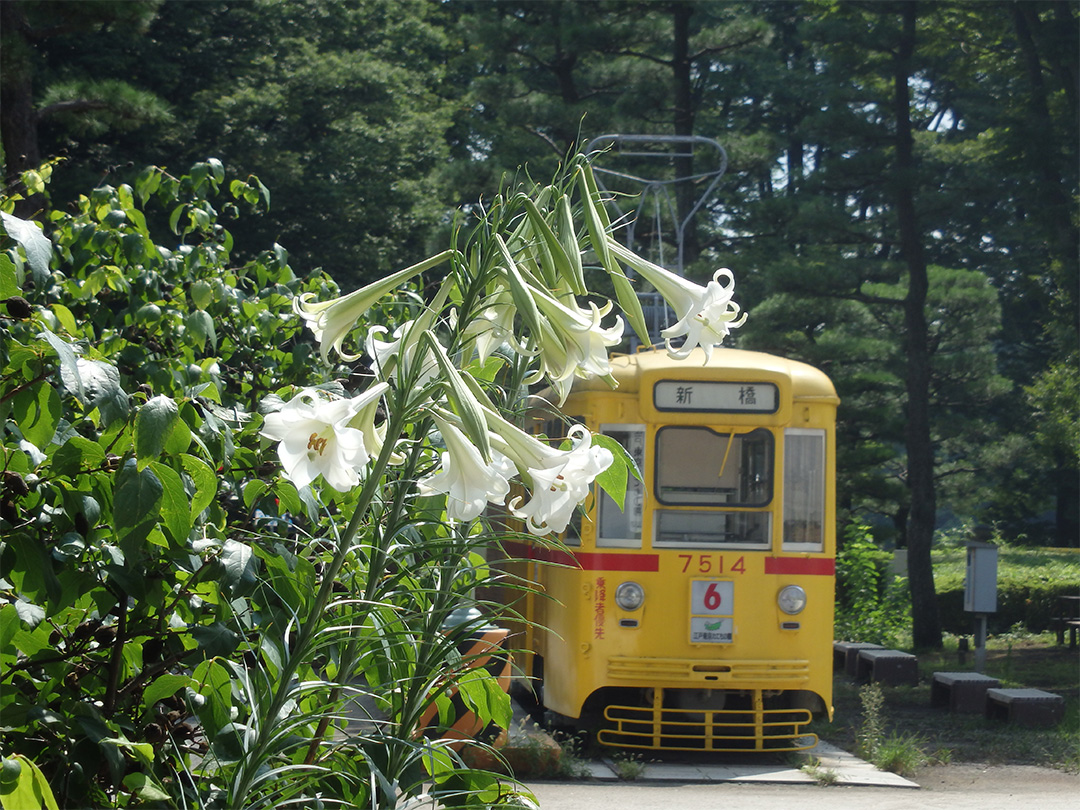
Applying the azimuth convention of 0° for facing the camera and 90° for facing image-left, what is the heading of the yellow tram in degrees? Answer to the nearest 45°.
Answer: approximately 0°
